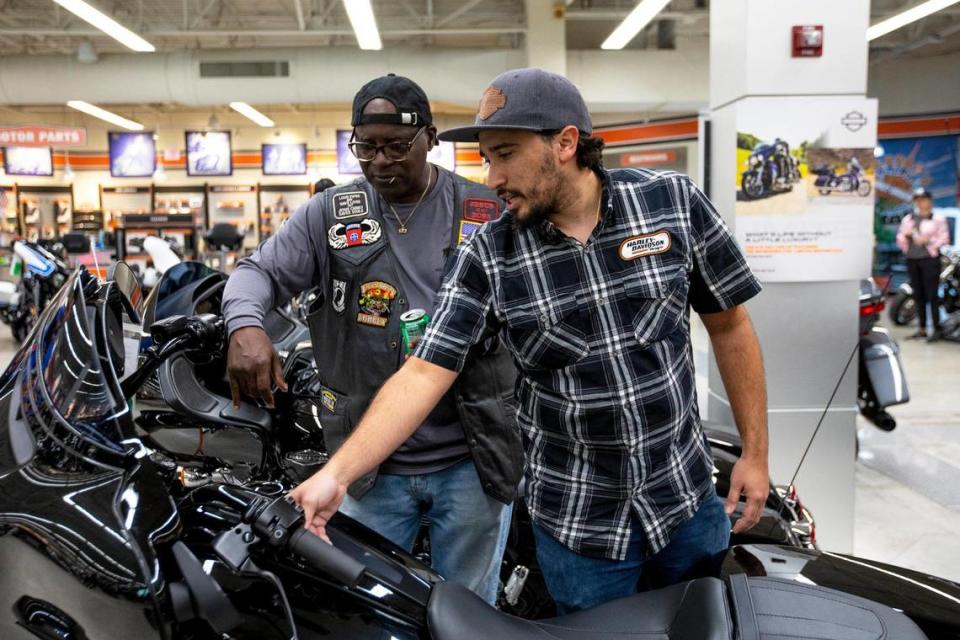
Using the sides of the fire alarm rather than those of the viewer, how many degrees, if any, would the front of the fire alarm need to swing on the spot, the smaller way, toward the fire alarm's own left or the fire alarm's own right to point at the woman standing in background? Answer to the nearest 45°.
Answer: approximately 180°

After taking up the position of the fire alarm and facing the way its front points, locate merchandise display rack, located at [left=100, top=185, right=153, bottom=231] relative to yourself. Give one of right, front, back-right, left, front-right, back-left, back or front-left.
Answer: back-right

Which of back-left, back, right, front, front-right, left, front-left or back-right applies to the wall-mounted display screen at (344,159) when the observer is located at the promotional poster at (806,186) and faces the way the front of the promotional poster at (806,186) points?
back-right

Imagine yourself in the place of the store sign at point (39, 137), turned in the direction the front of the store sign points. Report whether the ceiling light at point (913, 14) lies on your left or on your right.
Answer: on your left

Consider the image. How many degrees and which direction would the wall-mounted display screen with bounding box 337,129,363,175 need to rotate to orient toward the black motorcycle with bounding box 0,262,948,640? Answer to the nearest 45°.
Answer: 0° — it already faces it

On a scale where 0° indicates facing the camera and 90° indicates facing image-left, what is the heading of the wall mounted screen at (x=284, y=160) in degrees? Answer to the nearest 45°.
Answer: approximately 0°

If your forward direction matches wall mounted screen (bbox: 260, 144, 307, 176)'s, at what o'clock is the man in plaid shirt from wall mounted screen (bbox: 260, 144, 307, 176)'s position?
The man in plaid shirt is roughly at 12 o'clock from the wall mounted screen.

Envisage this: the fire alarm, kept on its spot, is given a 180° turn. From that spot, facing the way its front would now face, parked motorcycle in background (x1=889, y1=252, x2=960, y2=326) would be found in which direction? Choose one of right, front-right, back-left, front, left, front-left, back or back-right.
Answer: front
